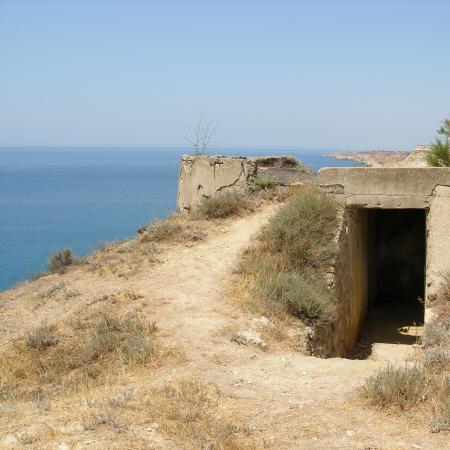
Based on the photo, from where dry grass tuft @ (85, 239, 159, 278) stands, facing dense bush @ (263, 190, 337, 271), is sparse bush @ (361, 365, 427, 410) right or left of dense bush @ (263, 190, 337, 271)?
right

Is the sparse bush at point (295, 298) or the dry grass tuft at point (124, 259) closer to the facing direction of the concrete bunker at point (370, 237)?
the sparse bush

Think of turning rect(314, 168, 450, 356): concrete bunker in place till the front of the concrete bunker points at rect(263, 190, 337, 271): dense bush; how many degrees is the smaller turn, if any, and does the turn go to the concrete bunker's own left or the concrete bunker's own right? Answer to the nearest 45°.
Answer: approximately 45° to the concrete bunker's own right

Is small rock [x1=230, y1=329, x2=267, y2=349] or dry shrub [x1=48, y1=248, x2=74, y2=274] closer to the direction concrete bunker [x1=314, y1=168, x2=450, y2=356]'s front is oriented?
the small rock

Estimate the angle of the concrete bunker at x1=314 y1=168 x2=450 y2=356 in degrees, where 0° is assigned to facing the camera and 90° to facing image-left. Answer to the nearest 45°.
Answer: approximately 0°

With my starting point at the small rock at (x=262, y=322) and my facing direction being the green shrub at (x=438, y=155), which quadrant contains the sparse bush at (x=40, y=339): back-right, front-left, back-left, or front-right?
back-left

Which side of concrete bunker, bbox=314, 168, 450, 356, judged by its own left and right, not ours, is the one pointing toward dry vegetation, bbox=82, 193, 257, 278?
right

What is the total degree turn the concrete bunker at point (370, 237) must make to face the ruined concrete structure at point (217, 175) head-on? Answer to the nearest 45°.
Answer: approximately 135° to its right

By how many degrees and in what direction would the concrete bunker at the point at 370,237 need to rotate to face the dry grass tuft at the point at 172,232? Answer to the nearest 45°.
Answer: approximately 90° to its right
